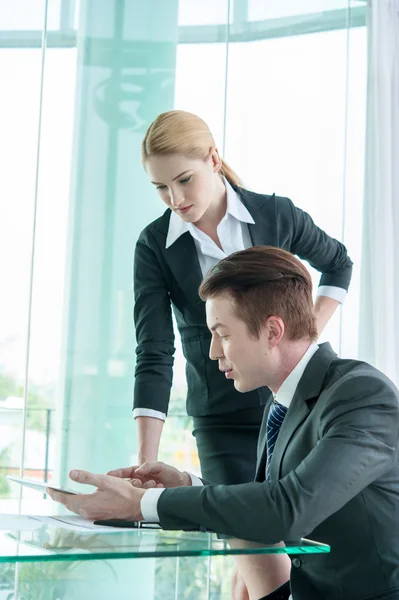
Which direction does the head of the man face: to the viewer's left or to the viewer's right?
to the viewer's left

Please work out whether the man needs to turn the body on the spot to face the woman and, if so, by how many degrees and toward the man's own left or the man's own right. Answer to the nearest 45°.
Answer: approximately 90° to the man's own right

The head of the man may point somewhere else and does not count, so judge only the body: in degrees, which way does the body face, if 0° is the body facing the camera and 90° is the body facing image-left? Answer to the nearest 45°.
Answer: approximately 90°
